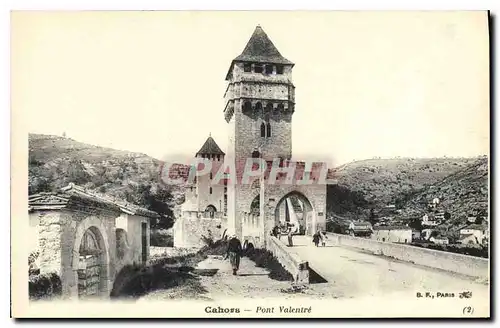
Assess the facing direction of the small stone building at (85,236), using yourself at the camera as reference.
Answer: facing the viewer and to the right of the viewer

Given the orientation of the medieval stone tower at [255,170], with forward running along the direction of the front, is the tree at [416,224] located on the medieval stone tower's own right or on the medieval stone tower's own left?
on the medieval stone tower's own left

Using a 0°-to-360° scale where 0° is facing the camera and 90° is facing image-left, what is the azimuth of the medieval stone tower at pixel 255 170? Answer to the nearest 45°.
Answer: approximately 0°

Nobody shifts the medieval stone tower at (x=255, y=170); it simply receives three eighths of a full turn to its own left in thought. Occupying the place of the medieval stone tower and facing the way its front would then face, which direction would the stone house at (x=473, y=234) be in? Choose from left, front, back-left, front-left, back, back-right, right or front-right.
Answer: front-right

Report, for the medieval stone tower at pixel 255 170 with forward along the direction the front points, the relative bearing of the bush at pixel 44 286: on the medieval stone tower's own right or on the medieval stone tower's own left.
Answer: on the medieval stone tower's own right

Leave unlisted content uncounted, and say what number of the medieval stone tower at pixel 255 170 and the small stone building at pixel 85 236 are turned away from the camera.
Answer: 0

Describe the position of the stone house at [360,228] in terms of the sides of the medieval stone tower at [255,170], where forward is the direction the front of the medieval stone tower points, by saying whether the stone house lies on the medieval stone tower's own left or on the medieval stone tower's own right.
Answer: on the medieval stone tower's own left
